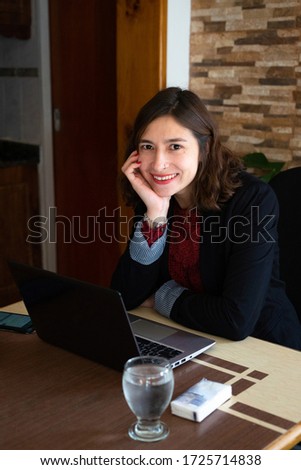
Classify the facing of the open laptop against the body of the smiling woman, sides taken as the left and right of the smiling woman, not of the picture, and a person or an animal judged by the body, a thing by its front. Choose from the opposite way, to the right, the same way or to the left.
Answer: the opposite way

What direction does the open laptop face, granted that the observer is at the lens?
facing away from the viewer and to the right of the viewer

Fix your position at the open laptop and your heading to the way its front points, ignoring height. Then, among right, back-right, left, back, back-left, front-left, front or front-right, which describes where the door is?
front-left

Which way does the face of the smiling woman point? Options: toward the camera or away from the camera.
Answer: toward the camera

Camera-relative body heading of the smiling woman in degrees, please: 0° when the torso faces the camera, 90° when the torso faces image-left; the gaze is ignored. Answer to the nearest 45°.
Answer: approximately 45°
